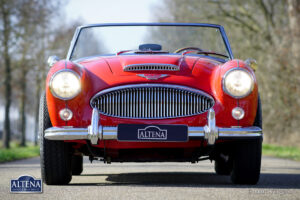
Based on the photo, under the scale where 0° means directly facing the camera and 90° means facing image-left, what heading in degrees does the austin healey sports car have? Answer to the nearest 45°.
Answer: approximately 0°
